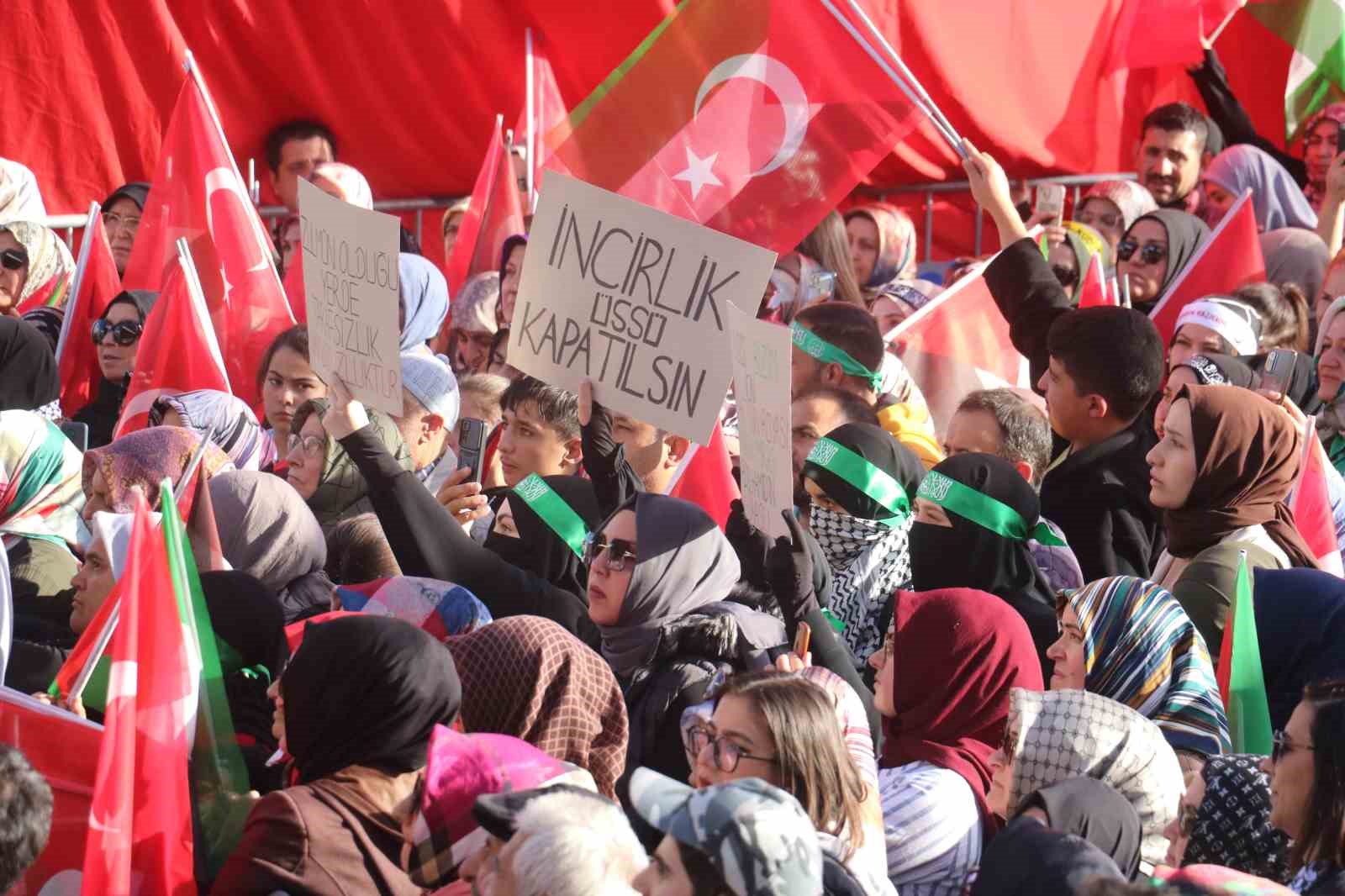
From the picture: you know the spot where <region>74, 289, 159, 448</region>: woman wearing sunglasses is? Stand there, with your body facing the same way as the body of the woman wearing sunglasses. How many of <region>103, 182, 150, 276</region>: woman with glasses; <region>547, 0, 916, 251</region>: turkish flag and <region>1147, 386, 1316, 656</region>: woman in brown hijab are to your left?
2

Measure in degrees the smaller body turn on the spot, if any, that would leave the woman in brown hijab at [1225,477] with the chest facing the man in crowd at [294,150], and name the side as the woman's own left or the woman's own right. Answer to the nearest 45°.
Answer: approximately 45° to the woman's own right

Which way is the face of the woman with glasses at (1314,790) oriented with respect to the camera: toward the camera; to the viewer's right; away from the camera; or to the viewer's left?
to the viewer's left

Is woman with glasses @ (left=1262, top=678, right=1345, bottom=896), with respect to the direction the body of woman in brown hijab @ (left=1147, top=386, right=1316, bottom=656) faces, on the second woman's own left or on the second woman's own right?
on the second woman's own left

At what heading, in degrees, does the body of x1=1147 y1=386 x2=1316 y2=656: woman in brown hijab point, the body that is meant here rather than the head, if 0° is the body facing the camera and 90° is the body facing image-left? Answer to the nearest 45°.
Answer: approximately 90°

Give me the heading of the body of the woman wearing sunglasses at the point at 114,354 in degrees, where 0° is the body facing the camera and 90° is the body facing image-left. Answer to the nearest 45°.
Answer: approximately 45°

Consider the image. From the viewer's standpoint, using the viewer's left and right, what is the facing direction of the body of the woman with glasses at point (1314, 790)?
facing to the left of the viewer
